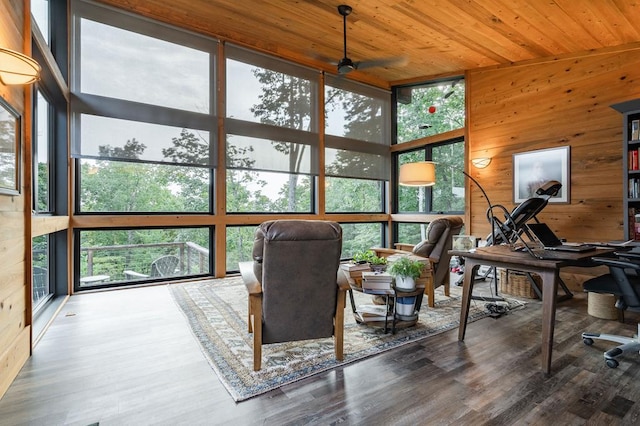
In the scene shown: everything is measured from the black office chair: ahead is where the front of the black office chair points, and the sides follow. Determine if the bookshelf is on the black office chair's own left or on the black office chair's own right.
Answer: on the black office chair's own right

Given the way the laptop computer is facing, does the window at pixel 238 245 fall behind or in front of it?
behind

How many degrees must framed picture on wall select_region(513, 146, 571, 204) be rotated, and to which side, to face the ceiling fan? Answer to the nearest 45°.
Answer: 0° — it already faces it

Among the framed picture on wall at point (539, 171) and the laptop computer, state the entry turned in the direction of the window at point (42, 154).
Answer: the framed picture on wall

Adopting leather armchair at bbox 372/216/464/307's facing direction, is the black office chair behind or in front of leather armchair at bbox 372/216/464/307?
behind

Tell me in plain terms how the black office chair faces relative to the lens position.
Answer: facing away from the viewer and to the left of the viewer

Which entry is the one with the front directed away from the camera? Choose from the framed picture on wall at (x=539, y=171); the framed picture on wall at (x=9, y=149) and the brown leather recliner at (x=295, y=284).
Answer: the brown leather recliner

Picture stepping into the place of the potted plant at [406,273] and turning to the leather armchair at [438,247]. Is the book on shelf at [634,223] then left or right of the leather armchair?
right

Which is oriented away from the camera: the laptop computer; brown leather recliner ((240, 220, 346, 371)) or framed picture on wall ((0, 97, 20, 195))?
the brown leather recliner

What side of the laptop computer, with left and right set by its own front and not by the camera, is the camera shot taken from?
right

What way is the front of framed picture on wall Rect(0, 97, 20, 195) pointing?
to the viewer's right
